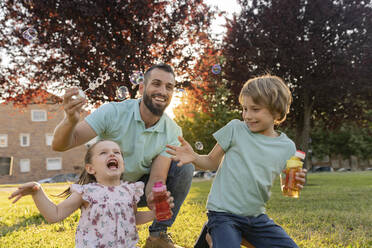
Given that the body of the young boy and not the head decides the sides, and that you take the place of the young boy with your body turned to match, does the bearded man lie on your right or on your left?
on your right

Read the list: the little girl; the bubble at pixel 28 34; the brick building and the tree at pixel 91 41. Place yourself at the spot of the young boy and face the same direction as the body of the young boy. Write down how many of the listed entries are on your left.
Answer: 0

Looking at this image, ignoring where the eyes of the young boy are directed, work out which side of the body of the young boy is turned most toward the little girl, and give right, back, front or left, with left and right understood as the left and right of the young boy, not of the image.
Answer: right

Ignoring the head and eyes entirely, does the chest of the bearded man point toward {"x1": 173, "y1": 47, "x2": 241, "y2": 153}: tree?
no

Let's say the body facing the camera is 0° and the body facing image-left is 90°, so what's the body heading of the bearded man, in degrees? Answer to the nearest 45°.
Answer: approximately 315°

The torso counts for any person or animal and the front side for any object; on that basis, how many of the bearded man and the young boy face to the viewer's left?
0

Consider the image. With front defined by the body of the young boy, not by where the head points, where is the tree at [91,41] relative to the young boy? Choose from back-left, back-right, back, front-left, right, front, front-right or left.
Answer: back-right

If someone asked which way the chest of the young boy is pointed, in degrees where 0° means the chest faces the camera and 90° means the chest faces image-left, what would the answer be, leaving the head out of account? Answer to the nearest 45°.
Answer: approximately 0°

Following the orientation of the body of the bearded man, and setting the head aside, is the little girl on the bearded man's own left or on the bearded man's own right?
on the bearded man's own right

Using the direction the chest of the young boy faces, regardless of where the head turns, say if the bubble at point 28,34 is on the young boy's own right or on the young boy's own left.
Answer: on the young boy's own right

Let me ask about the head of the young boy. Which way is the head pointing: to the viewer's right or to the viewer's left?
to the viewer's left

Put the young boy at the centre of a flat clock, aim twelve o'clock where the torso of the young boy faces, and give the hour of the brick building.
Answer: The brick building is roughly at 5 o'clock from the young boy.

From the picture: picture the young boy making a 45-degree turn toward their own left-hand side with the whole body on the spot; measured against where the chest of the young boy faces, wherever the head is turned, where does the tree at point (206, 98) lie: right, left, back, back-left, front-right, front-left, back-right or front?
back-left
